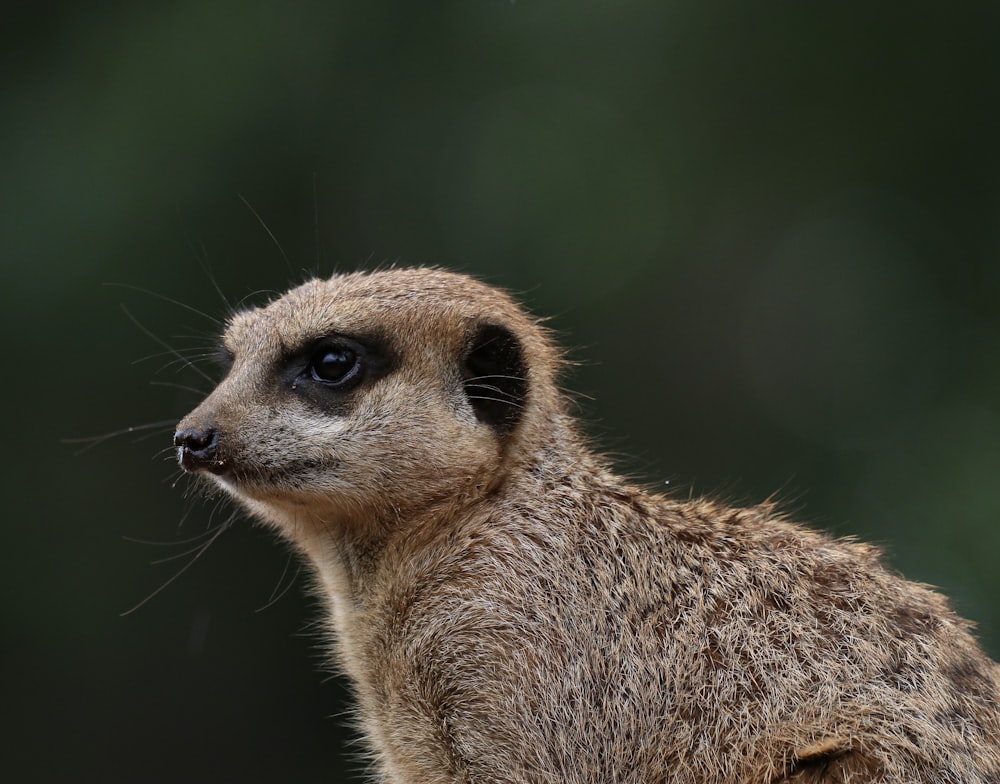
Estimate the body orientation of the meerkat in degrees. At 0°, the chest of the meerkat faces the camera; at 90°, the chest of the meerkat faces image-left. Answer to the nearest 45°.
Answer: approximately 90°
